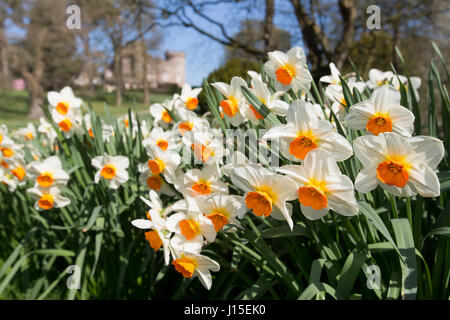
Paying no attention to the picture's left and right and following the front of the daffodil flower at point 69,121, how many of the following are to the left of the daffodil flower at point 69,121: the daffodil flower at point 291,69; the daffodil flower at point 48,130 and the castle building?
1

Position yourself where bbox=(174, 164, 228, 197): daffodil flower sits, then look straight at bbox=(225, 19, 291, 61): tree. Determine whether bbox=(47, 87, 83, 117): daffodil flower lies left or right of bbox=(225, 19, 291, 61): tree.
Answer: left

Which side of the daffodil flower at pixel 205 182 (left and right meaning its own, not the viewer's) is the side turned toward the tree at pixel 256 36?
back

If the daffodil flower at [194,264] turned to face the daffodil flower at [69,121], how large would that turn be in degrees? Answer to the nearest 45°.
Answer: approximately 90° to its right

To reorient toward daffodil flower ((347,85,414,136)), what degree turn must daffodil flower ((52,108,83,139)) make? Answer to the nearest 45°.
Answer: approximately 90° to its left

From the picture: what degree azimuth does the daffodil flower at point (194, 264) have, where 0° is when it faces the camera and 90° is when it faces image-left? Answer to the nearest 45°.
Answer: approximately 45°
